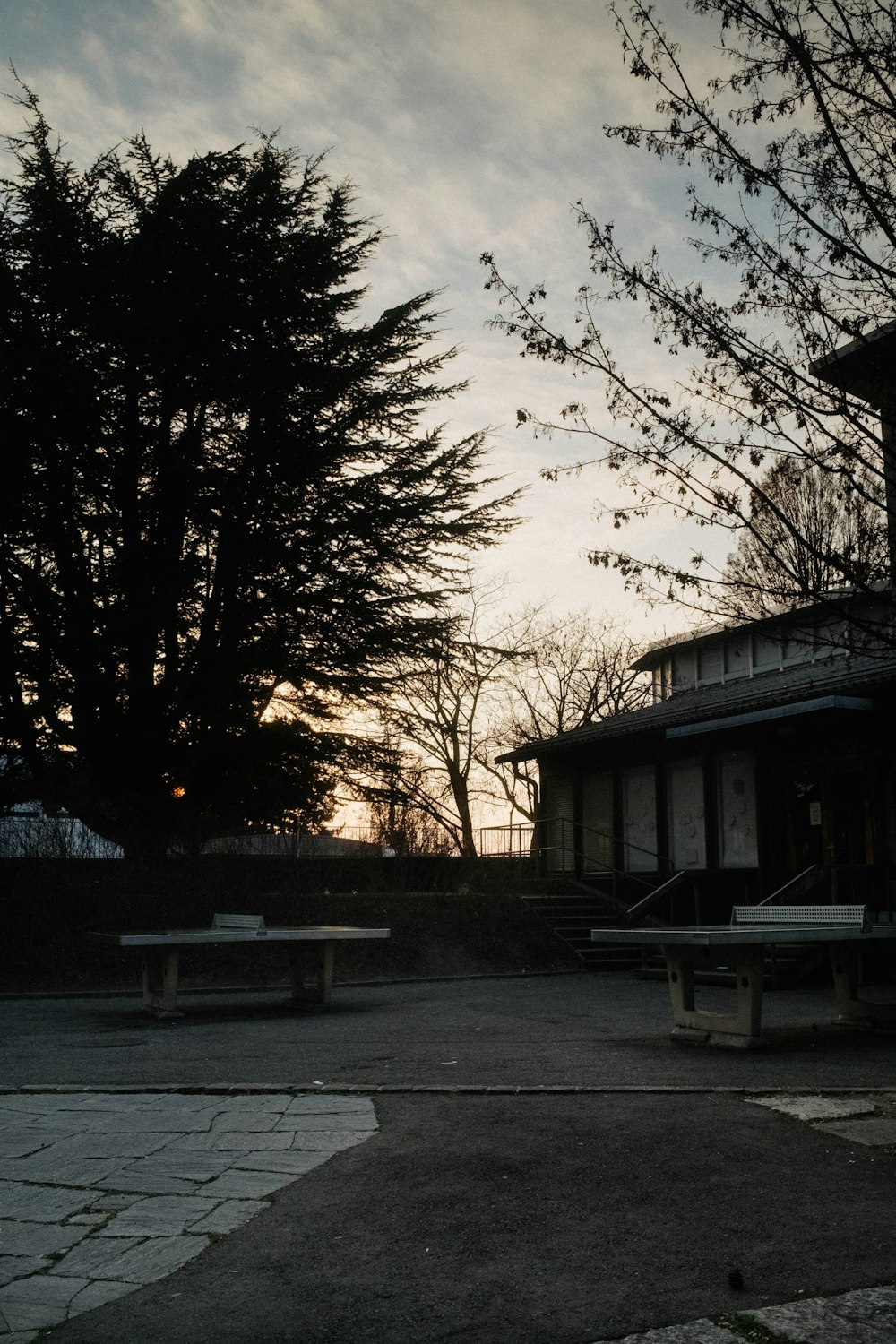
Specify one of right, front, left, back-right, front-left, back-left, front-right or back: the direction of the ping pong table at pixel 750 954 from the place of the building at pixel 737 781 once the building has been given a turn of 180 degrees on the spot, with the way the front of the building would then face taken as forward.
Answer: back-right

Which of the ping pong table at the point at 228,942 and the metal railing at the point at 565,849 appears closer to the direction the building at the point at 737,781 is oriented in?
the ping pong table

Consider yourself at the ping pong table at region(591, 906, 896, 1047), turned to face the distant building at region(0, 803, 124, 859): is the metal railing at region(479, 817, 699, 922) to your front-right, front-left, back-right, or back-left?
front-right

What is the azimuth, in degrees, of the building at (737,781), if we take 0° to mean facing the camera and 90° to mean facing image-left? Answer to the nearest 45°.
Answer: approximately 45°

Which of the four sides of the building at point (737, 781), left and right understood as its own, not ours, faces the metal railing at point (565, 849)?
right
